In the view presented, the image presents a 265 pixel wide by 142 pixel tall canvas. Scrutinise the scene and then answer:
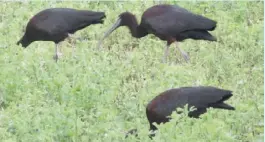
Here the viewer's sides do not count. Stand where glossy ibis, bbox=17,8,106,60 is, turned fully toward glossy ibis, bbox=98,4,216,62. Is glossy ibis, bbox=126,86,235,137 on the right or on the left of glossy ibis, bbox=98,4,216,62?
right

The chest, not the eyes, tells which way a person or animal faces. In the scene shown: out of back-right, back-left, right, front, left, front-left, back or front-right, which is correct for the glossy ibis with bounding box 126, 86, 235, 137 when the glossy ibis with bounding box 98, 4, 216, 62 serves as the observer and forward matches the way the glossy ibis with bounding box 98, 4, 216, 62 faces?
left

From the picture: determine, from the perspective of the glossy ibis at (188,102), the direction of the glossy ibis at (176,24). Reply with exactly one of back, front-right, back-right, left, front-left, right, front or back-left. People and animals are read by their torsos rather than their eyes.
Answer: right

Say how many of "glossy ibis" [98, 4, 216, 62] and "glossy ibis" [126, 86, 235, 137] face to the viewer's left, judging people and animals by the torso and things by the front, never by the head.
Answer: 2

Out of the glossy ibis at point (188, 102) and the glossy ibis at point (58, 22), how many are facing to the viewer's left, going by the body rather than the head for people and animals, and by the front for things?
2

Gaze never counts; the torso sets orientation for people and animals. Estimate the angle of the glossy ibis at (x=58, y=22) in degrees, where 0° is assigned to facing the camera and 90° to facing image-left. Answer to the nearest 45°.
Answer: approximately 90°

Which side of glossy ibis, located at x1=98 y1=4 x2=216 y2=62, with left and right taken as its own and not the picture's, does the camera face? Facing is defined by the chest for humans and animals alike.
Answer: left

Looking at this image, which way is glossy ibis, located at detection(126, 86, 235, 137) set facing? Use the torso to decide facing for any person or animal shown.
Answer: to the viewer's left
